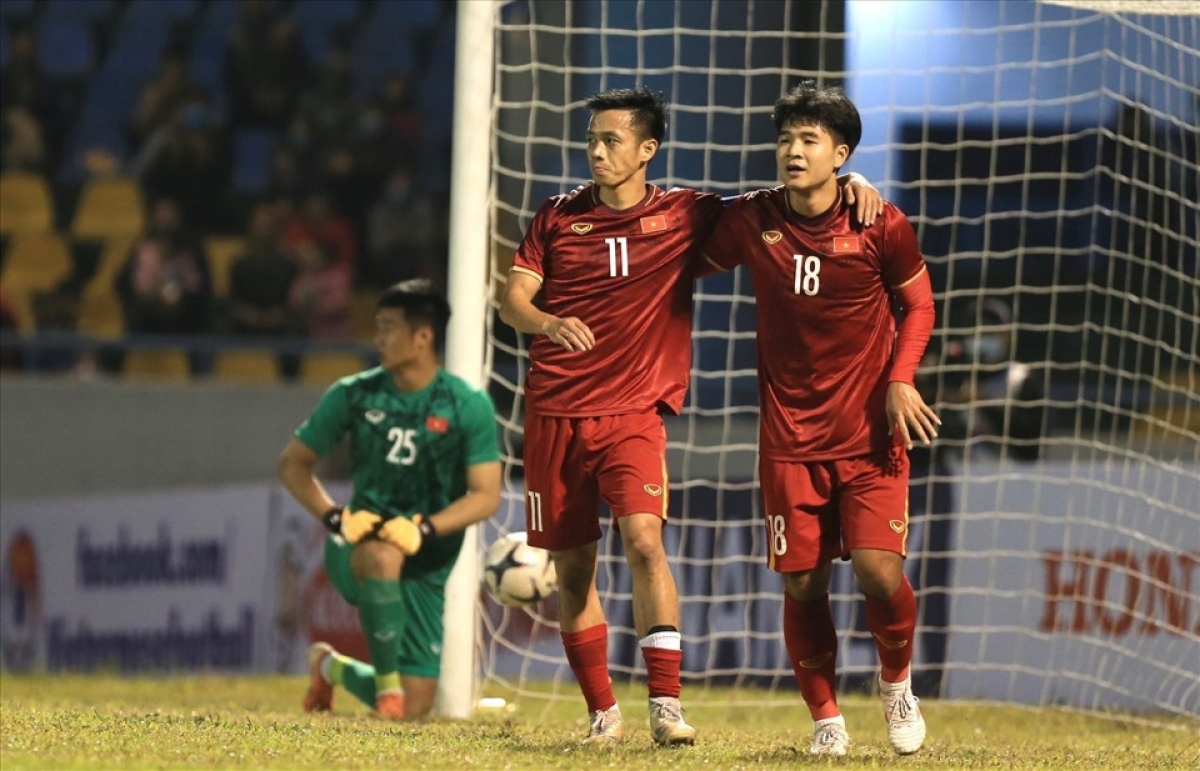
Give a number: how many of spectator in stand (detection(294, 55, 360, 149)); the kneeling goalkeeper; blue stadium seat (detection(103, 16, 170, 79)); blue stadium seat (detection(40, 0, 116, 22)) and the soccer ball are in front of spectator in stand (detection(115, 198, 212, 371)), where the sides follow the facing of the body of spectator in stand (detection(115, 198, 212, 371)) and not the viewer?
2

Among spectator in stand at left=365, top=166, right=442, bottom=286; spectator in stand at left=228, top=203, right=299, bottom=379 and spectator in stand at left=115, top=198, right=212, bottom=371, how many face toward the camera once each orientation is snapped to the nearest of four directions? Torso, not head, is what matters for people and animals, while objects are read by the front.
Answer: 3

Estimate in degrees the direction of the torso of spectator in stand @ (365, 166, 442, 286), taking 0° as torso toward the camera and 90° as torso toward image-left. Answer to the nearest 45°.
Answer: approximately 0°

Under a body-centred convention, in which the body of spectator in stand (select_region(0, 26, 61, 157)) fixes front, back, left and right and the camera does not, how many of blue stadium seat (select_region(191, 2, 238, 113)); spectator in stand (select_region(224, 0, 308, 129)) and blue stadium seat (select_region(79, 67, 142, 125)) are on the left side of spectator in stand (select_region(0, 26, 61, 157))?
3

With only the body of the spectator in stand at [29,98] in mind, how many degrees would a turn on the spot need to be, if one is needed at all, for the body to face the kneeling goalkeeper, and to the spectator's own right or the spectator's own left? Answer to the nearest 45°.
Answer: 0° — they already face them

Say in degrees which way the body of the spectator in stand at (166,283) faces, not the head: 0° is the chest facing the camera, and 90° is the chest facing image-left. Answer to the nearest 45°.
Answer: approximately 0°
